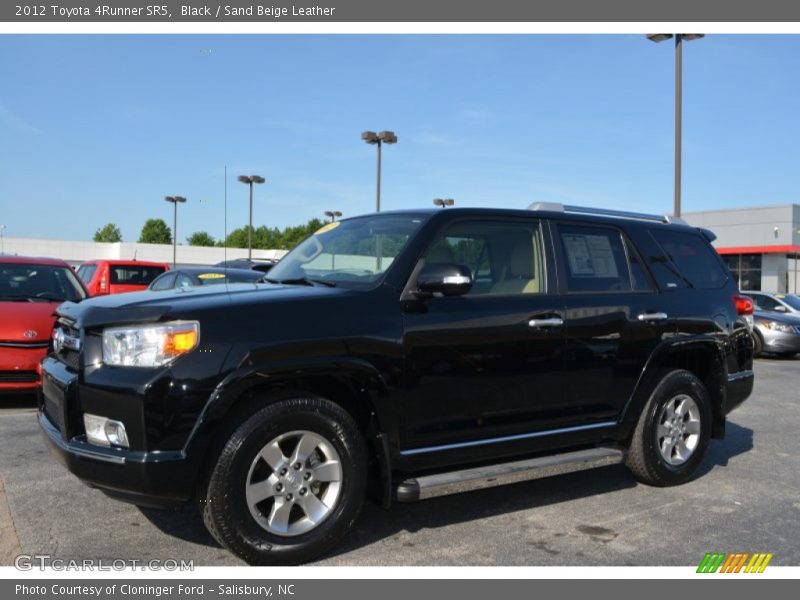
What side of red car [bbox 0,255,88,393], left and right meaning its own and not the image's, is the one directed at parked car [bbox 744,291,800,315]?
left

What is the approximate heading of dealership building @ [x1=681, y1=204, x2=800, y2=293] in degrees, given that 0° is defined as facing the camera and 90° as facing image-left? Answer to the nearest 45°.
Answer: approximately 45°

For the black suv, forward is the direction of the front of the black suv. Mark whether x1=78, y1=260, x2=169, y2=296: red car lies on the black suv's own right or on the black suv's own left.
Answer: on the black suv's own right

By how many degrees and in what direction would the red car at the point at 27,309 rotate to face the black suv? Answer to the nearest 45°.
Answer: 0° — it already faces it

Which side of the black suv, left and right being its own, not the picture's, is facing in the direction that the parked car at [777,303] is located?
back
